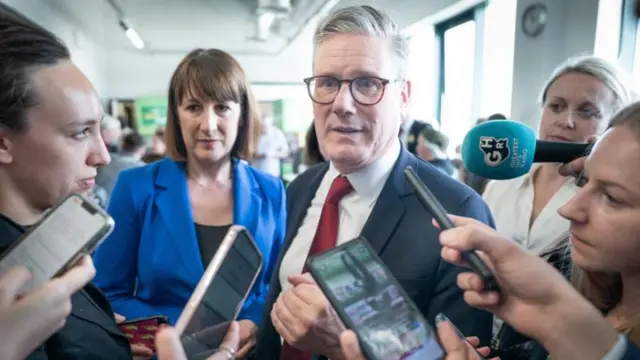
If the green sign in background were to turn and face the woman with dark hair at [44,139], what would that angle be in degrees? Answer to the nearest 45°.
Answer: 0° — it already faces them

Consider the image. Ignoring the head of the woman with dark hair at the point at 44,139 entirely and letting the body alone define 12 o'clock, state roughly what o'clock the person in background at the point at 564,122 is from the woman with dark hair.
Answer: The person in background is roughly at 12 o'clock from the woman with dark hair.

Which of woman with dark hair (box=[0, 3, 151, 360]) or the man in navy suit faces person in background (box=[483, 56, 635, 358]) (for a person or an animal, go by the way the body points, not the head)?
the woman with dark hair

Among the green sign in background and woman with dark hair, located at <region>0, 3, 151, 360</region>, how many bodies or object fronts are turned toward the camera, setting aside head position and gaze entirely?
1

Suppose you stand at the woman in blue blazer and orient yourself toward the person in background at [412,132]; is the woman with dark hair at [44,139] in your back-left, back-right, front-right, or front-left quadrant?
back-right

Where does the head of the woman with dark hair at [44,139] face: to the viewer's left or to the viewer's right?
to the viewer's right

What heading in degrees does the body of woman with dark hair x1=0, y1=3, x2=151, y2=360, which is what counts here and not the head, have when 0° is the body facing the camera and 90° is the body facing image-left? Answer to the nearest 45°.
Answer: approximately 270°

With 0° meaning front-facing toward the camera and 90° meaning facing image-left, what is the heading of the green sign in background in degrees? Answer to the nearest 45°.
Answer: approximately 0°
